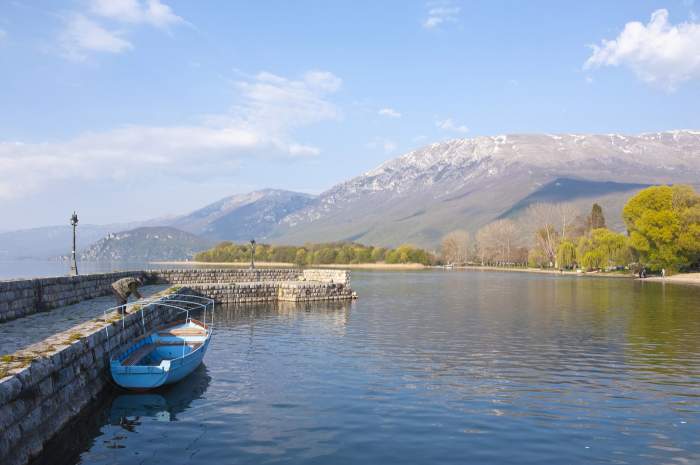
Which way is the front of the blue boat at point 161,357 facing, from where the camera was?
facing away from the viewer and to the right of the viewer
